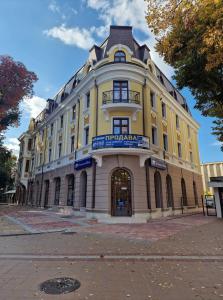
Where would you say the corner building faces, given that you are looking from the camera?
facing the viewer

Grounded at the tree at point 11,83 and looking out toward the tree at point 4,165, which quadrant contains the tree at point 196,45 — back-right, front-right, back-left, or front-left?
back-right

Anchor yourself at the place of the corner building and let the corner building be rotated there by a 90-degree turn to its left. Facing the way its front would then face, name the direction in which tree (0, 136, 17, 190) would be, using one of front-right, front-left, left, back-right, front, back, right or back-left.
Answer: back-left

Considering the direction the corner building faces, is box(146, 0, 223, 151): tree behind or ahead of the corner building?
ahead

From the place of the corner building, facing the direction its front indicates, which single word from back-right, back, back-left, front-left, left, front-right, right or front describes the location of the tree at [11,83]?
right
